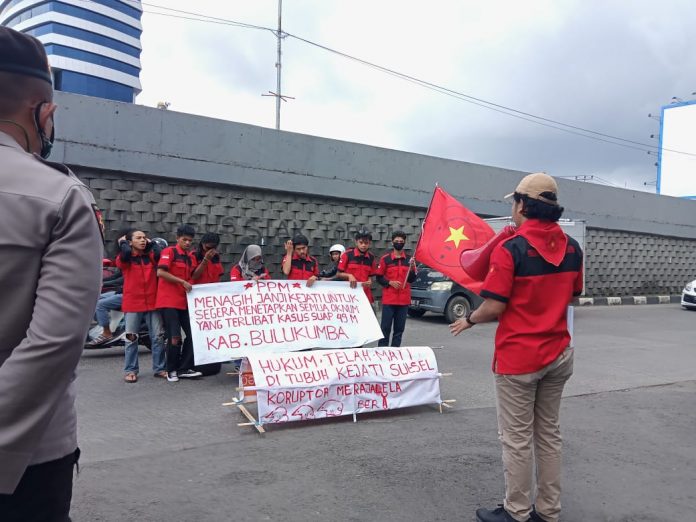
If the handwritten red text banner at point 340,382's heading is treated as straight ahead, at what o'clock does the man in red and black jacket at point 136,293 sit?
The man in red and black jacket is roughly at 4 o'clock from the handwritten red text banner.

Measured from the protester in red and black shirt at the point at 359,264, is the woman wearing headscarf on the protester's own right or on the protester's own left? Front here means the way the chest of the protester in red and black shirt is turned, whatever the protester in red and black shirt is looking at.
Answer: on the protester's own right

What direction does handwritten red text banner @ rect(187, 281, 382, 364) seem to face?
toward the camera

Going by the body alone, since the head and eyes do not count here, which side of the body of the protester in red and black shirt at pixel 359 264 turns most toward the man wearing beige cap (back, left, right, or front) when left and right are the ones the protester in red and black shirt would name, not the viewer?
front

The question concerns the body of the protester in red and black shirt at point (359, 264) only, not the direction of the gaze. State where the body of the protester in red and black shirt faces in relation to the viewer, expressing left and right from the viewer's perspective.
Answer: facing the viewer

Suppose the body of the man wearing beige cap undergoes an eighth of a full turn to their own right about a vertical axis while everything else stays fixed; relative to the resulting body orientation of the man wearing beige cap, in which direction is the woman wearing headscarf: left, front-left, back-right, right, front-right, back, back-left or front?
front-left

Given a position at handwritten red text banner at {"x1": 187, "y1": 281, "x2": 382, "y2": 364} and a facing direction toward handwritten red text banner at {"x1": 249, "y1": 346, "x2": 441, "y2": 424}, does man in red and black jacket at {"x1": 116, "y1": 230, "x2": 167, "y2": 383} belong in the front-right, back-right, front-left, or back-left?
back-right

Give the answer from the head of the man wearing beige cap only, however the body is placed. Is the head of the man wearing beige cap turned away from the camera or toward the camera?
away from the camera

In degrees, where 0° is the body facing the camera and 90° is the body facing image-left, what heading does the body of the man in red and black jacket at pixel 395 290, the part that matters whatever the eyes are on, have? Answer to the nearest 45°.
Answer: approximately 0°

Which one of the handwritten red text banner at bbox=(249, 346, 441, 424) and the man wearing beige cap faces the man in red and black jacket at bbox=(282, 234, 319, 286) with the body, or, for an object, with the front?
the man wearing beige cap
